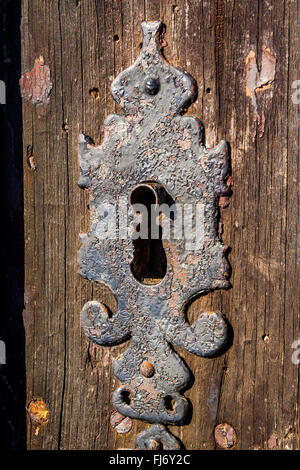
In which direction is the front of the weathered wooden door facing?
toward the camera

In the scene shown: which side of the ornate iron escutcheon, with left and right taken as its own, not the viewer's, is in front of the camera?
front
